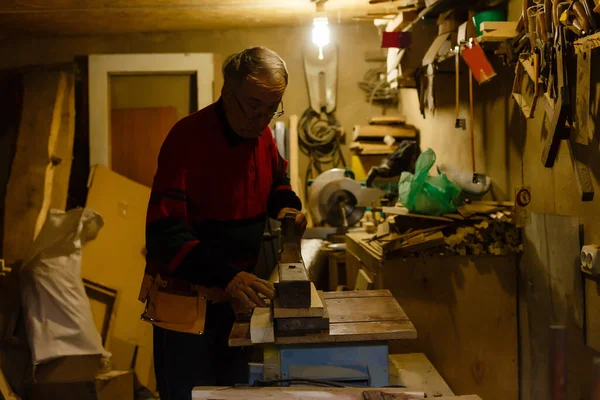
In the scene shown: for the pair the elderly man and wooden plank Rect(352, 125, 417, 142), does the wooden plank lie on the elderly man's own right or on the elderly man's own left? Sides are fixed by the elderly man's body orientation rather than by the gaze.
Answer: on the elderly man's own left

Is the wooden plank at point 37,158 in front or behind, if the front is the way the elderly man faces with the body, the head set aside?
behind

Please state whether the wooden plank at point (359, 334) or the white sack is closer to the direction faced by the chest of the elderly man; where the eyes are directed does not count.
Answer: the wooden plank

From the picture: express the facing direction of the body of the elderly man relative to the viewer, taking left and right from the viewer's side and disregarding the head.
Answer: facing the viewer and to the right of the viewer

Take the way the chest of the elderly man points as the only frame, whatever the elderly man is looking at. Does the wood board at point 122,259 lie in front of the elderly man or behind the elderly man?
behind

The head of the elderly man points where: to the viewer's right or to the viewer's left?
to the viewer's right

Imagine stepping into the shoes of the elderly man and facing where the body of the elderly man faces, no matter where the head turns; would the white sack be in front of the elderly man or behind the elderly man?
behind

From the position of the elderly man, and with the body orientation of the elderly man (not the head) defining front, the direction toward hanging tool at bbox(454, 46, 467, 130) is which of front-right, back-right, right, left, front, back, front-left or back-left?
left

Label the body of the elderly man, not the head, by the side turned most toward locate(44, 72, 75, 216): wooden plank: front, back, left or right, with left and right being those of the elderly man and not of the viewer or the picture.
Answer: back
